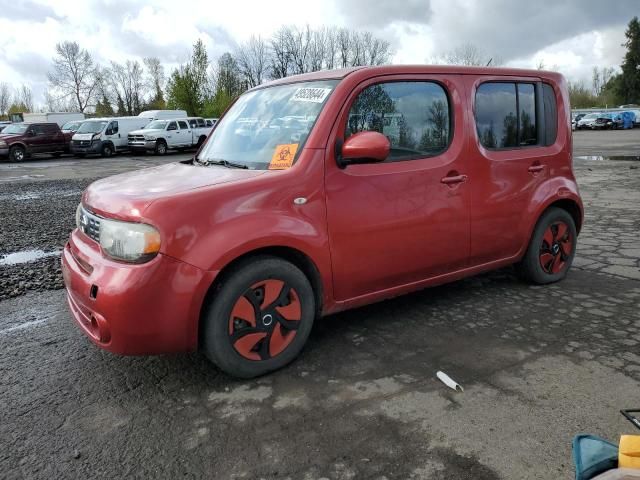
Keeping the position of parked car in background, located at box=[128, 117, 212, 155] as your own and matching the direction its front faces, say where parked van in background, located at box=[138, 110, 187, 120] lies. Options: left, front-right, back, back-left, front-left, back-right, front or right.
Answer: back-right

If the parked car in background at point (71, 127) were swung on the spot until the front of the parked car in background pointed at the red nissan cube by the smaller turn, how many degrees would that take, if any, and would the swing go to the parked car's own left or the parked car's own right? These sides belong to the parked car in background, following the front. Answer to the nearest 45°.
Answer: approximately 45° to the parked car's own left

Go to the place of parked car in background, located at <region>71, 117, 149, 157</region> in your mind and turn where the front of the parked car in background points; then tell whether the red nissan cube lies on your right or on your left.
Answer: on your left

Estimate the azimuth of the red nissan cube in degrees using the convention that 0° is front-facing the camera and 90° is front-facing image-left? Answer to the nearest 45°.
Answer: approximately 45°

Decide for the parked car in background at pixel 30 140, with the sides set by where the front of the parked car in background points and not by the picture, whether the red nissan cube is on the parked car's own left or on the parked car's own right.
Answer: on the parked car's own left

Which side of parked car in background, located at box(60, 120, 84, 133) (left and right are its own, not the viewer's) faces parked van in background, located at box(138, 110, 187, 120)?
left

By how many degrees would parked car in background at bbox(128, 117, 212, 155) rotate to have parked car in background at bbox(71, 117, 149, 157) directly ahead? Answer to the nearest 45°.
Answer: approximately 45° to its right

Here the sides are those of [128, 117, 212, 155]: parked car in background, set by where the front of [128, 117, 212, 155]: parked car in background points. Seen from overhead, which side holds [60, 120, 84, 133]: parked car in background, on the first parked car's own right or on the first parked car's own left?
on the first parked car's own right

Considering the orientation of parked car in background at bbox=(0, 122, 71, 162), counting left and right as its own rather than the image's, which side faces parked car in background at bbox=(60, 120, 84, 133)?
back
